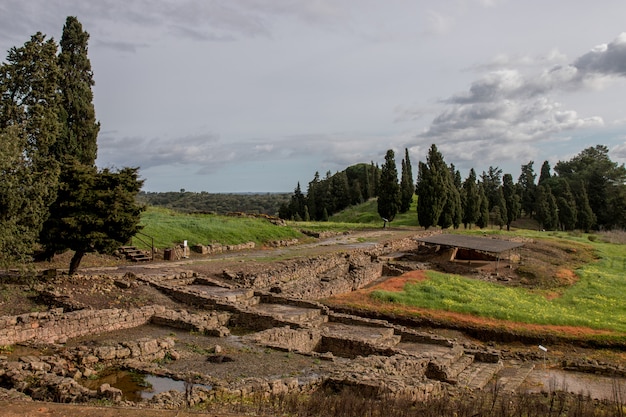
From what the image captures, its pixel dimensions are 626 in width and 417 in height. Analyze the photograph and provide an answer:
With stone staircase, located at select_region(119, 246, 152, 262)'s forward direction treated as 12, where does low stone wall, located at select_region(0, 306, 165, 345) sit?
The low stone wall is roughly at 2 o'clock from the stone staircase.

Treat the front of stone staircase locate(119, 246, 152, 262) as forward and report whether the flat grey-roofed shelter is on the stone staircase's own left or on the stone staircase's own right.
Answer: on the stone staircase's own left

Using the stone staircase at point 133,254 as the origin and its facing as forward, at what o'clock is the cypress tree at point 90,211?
The cypress tree is roughly at 2 o'clock from the stone staircase.

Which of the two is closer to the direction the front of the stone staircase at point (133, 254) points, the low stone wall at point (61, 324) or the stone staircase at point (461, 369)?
the stone staircase

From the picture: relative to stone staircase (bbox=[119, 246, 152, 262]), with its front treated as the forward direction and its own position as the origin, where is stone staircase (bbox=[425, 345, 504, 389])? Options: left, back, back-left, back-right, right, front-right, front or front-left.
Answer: front

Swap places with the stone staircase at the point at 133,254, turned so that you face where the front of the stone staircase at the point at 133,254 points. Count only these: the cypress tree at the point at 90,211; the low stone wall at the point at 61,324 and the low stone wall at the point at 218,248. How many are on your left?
1

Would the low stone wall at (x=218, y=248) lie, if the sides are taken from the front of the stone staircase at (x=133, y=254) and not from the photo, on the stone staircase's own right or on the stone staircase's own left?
on the stone staircase's own left

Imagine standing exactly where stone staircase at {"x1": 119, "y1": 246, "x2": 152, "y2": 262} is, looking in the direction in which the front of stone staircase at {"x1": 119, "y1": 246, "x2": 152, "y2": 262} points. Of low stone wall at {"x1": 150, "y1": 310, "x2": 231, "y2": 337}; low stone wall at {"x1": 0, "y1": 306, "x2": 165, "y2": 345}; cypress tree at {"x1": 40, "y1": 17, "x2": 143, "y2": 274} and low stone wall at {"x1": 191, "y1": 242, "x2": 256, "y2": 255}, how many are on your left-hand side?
1
